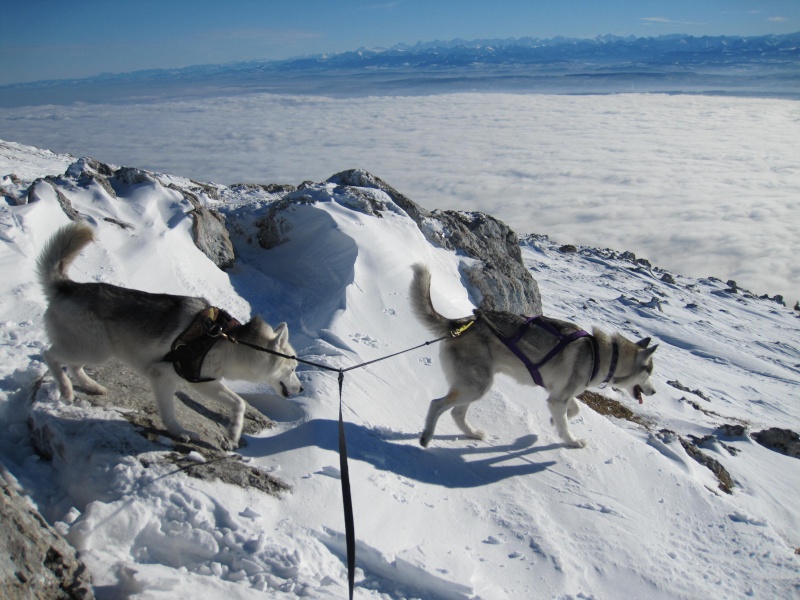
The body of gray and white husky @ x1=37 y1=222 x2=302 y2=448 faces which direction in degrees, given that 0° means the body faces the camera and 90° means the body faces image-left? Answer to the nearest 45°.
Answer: approximately 270°

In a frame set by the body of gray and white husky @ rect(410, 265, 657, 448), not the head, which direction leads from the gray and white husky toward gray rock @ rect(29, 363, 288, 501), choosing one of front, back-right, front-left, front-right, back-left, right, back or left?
back-right

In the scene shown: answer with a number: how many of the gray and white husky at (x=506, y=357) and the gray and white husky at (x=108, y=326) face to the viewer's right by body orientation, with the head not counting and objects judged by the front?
2

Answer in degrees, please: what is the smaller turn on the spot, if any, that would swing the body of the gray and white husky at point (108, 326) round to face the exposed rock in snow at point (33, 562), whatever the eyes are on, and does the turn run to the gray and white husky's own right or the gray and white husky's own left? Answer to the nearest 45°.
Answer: approximately 90° to the gray and white husky's own right

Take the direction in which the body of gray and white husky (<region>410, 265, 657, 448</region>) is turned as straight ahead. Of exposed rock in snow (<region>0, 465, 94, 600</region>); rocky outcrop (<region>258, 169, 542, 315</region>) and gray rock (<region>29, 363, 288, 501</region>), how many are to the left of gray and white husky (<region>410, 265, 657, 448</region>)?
1

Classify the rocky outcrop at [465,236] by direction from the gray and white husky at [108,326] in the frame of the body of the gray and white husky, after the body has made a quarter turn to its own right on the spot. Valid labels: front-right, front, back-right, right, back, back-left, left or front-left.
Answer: back-left

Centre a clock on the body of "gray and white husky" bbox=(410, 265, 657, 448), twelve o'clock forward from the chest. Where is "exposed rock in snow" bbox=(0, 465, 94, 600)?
The exposed rock in snow is roughly at 4 o'clock from the gray and white husky.

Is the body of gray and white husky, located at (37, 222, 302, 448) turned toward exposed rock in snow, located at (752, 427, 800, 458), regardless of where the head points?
yes

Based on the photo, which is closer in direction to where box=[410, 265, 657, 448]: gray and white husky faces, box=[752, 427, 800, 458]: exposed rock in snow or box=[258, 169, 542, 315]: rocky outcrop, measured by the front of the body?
the exposed rock in snow

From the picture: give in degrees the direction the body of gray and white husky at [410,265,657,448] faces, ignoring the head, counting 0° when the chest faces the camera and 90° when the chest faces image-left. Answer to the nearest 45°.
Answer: approximately 270°

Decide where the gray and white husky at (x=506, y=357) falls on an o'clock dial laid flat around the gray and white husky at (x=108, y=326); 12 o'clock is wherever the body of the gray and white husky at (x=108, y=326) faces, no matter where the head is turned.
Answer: the gray and white husky at (x=506, y=357) is roughly at 12 o'clock from the gray and white husky at (x=108, y=326).

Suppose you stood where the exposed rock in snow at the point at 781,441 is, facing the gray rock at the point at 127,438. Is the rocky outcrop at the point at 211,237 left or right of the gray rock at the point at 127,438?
right

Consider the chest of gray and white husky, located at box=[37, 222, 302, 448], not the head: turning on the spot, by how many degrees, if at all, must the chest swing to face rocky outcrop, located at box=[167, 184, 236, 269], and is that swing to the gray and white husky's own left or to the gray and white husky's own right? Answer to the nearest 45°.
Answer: approximately 90° to the gray and white husky's own left
